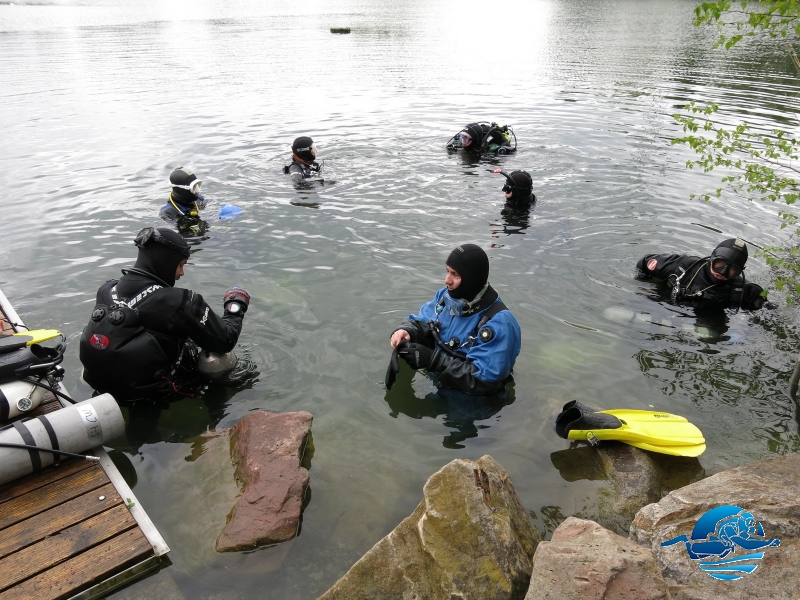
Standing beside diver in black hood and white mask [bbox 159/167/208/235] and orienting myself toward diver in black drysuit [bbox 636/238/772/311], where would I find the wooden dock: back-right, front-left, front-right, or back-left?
front-right

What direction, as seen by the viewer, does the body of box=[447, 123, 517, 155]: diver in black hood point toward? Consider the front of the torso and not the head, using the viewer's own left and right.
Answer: facing the viewer and to the left of the viewer

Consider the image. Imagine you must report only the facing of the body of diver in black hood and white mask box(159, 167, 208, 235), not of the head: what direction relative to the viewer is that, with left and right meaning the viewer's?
facing the viewer and to the right of the viewer

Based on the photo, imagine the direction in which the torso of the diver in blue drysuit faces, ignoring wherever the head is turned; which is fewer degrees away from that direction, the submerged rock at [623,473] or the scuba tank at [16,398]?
the scuba tank

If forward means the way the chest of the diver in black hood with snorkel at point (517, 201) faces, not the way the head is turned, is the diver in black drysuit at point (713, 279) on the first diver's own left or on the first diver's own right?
on the first diver's own left

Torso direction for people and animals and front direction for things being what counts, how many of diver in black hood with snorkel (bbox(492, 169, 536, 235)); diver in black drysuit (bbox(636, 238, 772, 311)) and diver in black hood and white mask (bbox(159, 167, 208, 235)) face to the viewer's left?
1

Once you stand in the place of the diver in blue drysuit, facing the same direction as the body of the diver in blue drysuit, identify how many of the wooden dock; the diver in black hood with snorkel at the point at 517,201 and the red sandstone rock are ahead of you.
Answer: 2

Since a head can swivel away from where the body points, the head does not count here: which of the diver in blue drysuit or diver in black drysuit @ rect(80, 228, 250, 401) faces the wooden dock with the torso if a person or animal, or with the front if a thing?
the diver in blue drysuit

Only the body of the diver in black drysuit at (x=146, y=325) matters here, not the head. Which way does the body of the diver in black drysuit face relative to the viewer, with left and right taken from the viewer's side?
facing away from the viewer and to the right of the viewer
